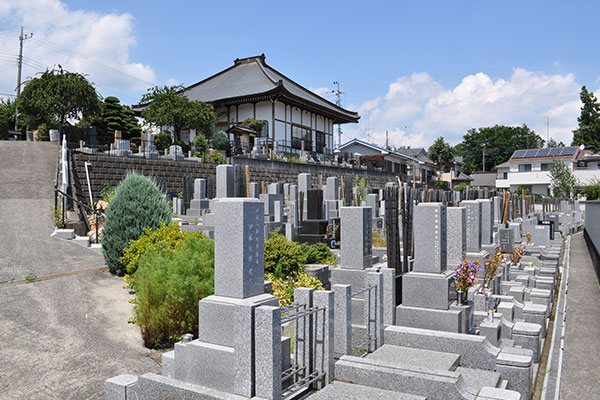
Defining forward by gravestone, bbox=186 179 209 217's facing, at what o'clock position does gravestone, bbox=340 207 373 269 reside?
gravestone, bbox=340 207 373 269 is roughly at 10 o'clock from gravestone, bbox=186 179 209 217.

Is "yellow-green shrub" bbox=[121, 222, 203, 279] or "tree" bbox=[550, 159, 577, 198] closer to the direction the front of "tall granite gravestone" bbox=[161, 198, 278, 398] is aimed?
the yellow-green shrub

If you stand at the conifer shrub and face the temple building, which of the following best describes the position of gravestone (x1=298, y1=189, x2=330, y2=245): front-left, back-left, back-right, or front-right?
front-right

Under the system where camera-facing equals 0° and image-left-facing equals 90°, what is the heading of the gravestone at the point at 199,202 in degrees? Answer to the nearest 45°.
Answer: approximately 45°

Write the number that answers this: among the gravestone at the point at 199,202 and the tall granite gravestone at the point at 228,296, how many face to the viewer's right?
0

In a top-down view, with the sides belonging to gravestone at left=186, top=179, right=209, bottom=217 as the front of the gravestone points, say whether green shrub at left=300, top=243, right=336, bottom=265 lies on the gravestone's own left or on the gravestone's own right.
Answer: on the gravestone's own left
